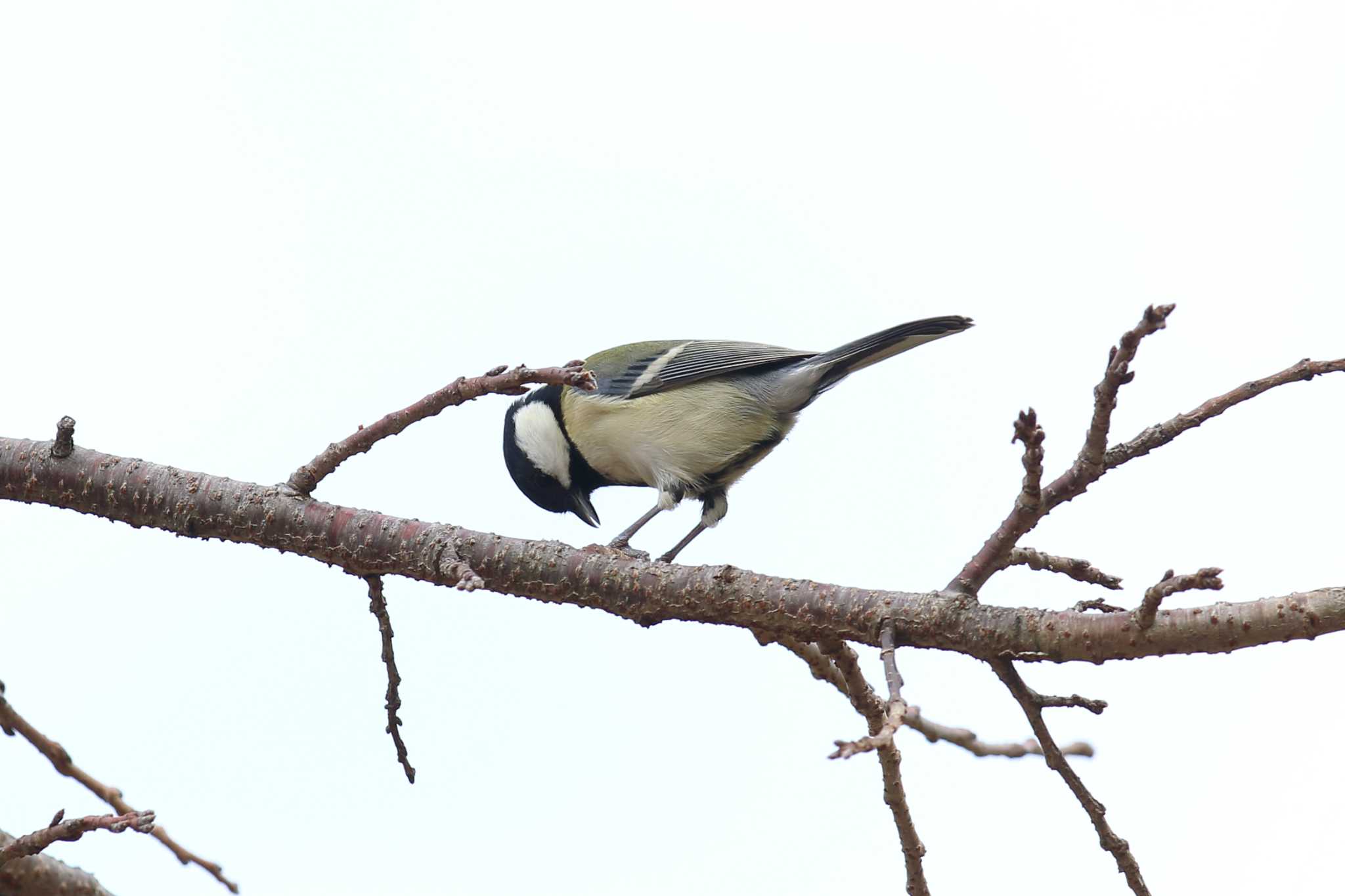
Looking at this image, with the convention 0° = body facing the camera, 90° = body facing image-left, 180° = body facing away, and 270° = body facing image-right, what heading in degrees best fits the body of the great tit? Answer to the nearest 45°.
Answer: approximately 90°
